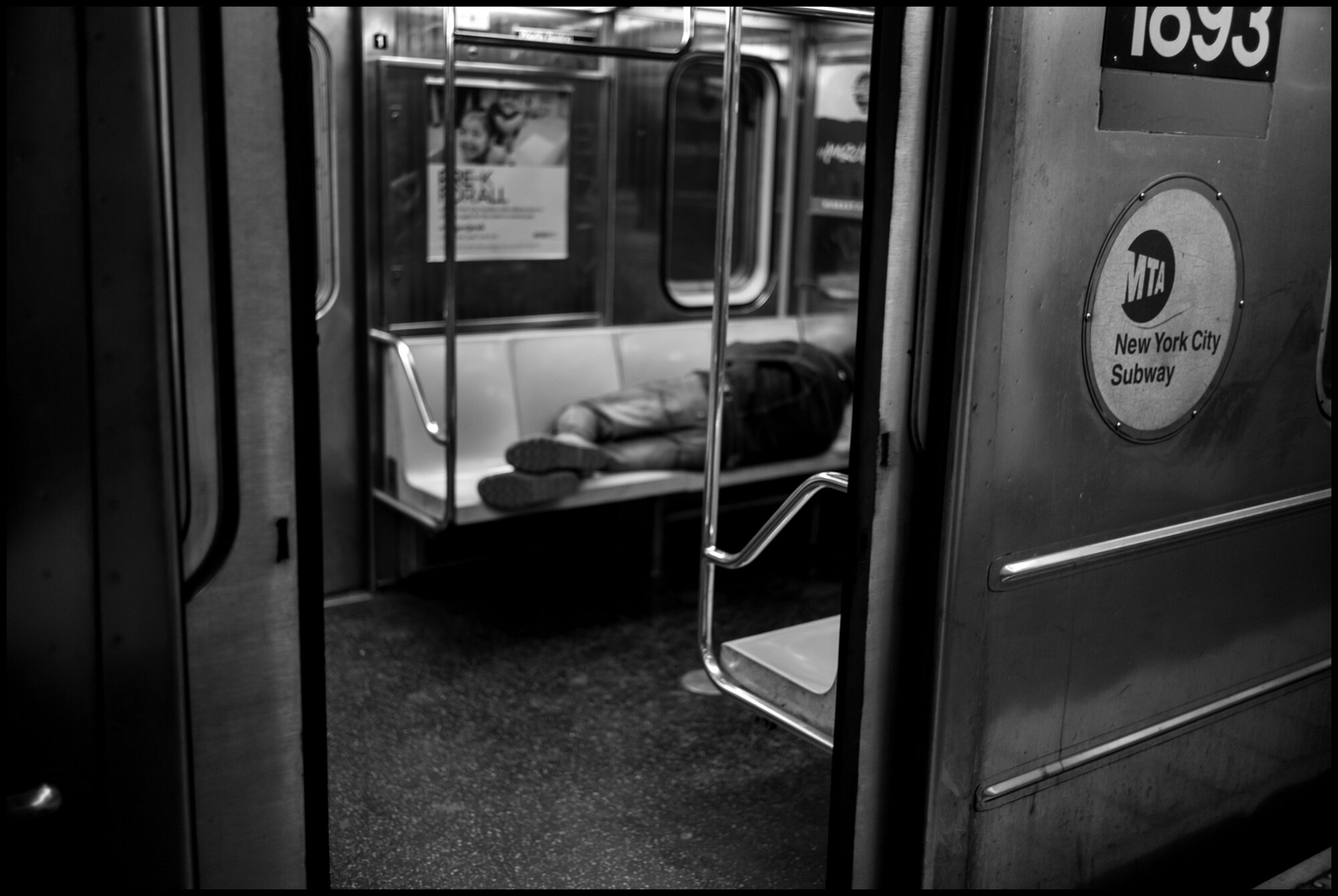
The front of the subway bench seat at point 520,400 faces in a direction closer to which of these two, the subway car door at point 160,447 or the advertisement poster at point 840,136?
the subway car door

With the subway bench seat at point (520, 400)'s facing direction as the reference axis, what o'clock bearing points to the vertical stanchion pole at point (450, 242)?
The vertical stanchion pole is roughly at 2 o'clock from the subway bench seat.

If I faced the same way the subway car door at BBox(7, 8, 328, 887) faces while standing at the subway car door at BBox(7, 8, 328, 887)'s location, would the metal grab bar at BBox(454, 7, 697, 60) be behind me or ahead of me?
behind

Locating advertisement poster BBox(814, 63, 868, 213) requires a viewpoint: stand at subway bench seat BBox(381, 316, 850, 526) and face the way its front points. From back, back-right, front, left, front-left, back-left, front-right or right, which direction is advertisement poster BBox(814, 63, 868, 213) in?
left

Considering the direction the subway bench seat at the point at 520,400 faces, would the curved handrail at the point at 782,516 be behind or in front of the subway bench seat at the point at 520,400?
in front

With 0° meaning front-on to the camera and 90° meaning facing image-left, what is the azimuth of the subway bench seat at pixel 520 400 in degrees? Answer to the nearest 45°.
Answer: approximately 315°

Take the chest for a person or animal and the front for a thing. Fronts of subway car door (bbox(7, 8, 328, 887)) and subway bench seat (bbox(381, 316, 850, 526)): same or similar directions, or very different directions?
same or similar directions

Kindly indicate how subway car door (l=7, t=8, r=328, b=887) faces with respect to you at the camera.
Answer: facing the viewer

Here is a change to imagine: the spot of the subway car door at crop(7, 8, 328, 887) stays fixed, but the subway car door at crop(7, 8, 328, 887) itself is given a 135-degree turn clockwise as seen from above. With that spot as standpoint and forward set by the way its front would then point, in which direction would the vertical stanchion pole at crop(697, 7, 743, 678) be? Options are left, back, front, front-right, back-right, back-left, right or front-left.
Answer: right

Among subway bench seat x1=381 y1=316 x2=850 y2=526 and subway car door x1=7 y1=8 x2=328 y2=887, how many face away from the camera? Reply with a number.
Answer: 0

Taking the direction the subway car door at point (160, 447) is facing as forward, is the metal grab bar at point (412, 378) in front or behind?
behind

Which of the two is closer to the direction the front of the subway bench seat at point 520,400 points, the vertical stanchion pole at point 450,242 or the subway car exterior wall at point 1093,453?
the subway car exterior wall

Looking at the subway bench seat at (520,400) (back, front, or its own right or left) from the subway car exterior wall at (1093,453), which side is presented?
front

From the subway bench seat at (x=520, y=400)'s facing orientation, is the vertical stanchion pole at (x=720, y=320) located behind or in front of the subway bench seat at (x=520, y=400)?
in front

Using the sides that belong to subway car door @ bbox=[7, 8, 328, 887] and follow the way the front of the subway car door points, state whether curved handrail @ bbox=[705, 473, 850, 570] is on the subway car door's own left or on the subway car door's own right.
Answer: on the subway car door's own left
